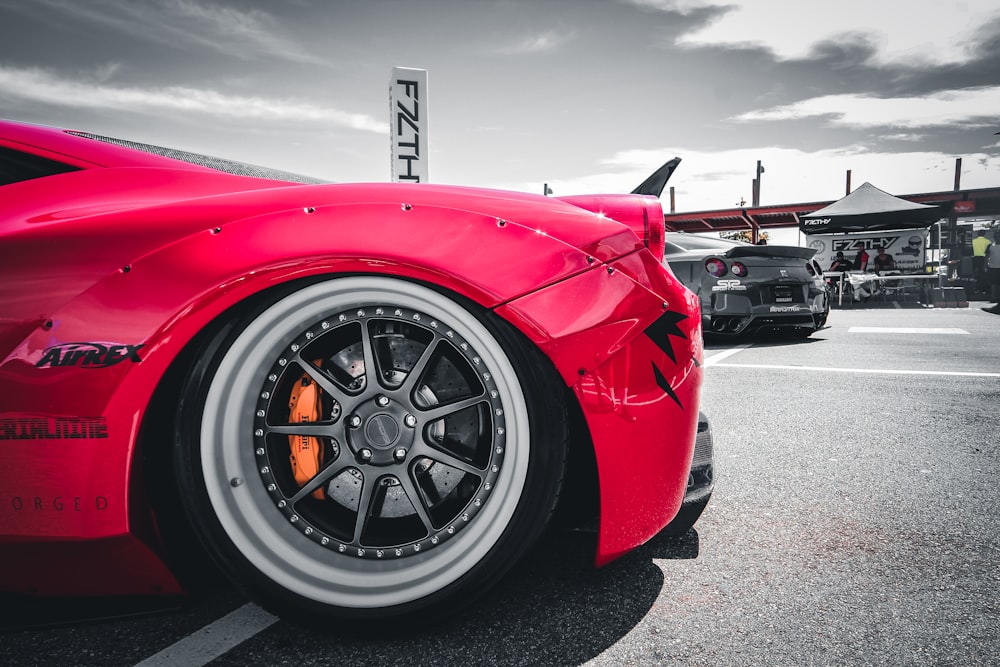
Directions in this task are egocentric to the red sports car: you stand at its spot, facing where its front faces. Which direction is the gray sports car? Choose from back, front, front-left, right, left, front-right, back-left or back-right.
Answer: back-right

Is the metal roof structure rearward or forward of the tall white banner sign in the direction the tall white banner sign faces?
rearward

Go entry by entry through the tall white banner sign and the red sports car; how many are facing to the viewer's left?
1

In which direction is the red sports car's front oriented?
to the viewer's left

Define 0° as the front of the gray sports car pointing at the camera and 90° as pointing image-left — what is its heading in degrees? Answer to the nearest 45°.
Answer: approximately 135°

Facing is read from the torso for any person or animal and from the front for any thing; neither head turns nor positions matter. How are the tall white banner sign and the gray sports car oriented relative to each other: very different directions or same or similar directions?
very different directions

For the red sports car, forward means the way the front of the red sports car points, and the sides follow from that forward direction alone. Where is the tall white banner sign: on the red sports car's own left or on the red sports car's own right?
on the red sports car's own right

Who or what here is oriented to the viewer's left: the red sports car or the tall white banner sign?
the red sports car

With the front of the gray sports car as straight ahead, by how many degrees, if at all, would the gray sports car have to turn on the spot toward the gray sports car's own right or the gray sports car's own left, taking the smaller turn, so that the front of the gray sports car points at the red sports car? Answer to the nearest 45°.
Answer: approximately 135° to the gray sports car's own left

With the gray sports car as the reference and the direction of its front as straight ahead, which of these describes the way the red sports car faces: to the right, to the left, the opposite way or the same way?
to the left

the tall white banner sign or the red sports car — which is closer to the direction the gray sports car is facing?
the tall white banner sign

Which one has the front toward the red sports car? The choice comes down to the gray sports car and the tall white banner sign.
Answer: the tall white banner sign
